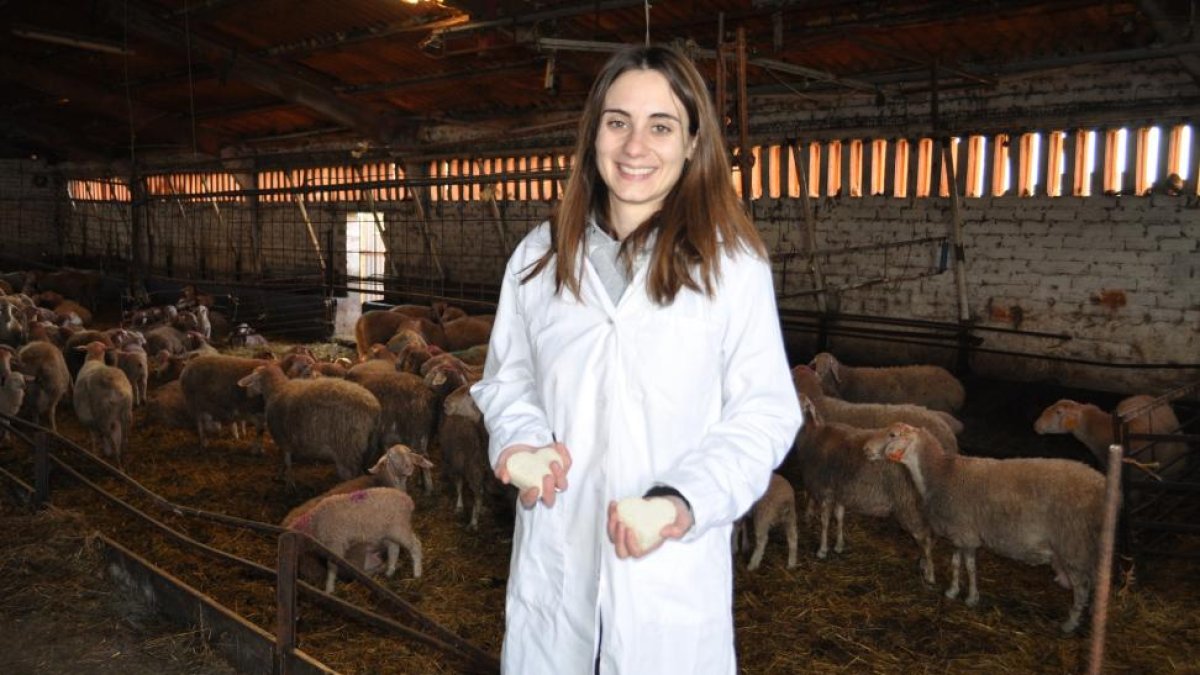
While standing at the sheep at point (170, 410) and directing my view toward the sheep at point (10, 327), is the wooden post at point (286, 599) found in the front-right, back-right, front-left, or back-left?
back-left

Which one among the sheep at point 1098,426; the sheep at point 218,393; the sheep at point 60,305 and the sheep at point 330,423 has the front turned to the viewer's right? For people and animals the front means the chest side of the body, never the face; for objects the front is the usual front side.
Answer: the sheep at point 218,393

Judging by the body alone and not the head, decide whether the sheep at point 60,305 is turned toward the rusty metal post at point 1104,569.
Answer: no

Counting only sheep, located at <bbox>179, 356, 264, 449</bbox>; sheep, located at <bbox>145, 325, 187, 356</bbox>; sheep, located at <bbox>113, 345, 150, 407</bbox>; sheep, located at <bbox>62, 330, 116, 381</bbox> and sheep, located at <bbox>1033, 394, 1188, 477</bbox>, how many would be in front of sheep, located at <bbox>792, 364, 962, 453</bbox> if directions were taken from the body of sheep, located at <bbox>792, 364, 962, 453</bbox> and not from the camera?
4

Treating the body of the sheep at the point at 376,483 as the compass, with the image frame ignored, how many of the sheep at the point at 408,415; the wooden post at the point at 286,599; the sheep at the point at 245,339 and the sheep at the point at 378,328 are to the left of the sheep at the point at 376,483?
3

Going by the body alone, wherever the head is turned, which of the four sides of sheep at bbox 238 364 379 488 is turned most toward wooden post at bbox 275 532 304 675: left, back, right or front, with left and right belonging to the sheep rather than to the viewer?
left

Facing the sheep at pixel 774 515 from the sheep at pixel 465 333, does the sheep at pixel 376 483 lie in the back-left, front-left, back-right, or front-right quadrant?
front-right

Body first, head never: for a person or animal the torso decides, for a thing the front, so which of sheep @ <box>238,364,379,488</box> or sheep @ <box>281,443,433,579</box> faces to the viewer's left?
sheep @ <box>238,364,379,488</box>

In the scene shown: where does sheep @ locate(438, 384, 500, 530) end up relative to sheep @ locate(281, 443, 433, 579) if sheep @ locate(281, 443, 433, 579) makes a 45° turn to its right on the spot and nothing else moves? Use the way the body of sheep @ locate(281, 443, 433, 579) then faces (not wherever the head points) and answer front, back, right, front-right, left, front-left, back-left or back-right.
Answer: left

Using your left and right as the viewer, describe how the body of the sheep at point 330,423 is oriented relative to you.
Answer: facing to the left of the viewer

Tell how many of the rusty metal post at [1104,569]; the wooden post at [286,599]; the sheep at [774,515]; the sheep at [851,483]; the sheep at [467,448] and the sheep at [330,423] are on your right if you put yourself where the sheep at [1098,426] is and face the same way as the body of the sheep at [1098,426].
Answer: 0

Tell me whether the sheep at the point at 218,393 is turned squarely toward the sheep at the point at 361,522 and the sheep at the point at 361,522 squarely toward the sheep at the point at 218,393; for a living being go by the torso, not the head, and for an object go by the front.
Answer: no

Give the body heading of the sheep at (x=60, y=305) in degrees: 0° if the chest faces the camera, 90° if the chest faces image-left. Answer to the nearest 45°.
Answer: approximately 90°

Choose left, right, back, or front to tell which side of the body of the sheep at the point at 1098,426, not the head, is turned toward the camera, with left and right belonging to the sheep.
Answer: left

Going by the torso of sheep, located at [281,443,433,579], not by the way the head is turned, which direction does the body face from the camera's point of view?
to the viewer's right

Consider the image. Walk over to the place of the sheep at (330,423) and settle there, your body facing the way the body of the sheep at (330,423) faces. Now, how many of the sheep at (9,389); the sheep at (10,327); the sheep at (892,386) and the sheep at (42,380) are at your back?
1

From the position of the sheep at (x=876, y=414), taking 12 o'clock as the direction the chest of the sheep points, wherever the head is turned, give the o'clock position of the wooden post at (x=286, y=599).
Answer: The wooden post is roughly at 10 o'clock from the sheep.

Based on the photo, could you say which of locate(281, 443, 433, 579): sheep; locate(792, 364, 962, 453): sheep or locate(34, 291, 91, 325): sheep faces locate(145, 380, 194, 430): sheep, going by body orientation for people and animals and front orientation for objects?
locate(792, 364, 962, 453): sheep

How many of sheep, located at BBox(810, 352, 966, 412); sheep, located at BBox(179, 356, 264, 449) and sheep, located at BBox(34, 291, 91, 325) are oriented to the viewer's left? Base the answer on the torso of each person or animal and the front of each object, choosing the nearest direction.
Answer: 2

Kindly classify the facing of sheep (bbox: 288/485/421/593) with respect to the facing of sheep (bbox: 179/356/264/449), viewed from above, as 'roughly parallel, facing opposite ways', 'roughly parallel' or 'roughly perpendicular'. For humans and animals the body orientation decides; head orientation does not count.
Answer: roughly parallel, facing opposite ways
